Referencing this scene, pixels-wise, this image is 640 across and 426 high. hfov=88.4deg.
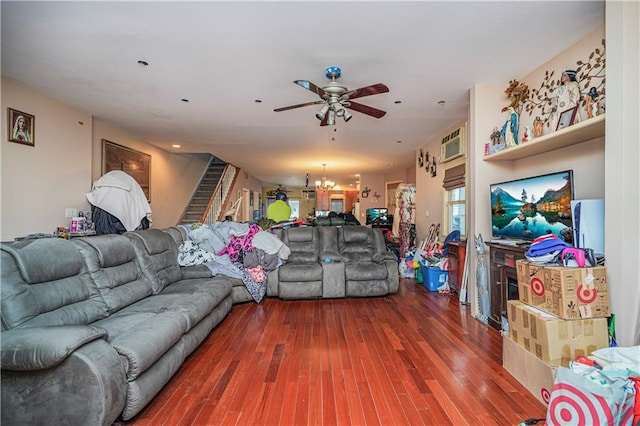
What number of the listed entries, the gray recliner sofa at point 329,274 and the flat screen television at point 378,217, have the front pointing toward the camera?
2

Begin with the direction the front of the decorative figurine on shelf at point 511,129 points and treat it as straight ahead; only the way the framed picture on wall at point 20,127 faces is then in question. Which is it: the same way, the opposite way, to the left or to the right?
the opposite way

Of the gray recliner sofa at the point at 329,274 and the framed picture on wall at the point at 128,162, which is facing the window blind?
the framed picture on wall

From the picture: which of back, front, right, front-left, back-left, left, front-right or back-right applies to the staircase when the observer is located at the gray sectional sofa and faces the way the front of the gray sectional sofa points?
back-left

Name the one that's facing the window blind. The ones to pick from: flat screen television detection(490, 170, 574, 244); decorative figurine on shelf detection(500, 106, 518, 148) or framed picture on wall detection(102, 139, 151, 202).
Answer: the framed picture on wall

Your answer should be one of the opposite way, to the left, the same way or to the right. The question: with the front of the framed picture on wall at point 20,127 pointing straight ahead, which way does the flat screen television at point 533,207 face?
the opposite way

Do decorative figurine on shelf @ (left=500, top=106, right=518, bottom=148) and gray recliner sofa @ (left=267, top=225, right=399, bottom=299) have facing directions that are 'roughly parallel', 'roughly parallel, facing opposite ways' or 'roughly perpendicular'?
roughly perpendicular

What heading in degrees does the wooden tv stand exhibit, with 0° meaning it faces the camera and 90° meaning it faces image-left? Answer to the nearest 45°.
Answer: approximately 45°

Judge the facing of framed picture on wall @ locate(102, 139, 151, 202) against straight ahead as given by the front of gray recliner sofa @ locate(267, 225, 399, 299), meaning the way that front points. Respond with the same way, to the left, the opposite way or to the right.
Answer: to the left

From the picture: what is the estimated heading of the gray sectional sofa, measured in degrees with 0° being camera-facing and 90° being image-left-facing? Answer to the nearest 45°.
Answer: approximately 315°
